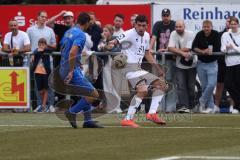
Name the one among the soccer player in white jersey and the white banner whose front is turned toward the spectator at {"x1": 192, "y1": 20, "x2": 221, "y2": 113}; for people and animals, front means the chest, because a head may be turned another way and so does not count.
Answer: the white banner

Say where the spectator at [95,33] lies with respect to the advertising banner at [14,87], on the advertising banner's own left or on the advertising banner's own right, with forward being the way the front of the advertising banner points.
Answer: on the advertising banner's own left

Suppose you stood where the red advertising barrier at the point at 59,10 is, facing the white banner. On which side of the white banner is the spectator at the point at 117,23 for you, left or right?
right

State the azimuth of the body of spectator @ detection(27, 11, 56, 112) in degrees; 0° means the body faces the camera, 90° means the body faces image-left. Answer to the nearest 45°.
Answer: approximately 0°
